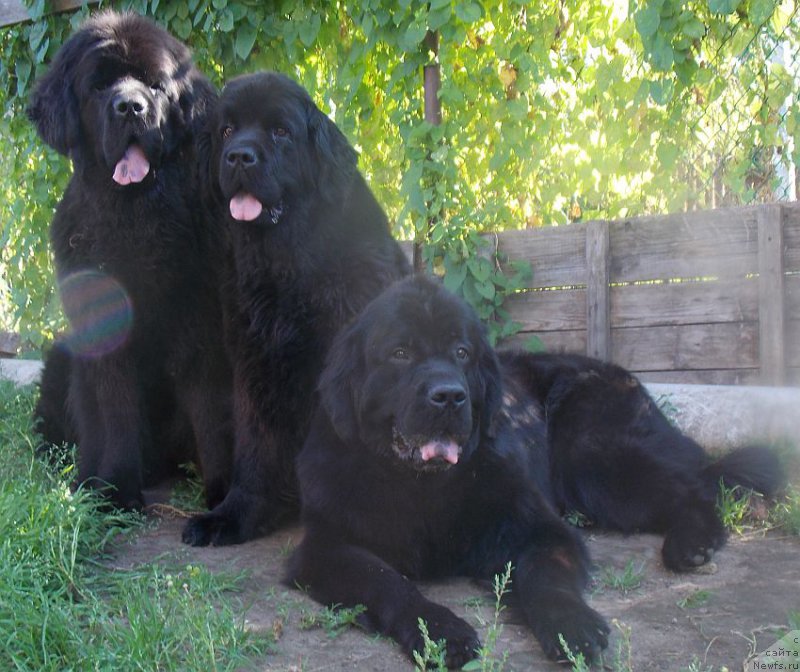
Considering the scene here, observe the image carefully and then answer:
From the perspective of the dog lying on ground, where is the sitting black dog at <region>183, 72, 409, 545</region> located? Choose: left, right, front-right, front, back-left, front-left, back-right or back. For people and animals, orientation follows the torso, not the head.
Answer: right

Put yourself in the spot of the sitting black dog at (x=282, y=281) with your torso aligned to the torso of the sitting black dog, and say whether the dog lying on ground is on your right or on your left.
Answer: on your left

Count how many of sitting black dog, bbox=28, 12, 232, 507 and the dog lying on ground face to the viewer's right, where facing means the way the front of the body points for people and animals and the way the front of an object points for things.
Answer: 0

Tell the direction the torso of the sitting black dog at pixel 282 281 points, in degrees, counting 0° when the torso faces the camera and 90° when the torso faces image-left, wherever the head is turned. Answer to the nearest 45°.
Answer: approximately 45°

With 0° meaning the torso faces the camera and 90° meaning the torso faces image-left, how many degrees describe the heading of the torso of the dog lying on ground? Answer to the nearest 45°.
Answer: approximately 45°

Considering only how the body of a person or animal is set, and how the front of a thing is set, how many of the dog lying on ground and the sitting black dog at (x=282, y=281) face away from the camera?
0

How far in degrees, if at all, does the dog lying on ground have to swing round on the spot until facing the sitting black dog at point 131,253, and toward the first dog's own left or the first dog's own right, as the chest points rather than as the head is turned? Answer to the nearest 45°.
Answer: approximately 90° to the first dog's own right

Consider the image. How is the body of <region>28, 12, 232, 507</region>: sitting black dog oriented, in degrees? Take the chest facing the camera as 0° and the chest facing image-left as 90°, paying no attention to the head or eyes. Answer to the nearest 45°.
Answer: approximately 0°

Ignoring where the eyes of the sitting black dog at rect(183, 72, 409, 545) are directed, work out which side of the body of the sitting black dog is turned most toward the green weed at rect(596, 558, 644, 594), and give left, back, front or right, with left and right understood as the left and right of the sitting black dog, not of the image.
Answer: left

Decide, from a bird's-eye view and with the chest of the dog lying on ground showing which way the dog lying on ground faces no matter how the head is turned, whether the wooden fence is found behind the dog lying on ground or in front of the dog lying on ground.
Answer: behind

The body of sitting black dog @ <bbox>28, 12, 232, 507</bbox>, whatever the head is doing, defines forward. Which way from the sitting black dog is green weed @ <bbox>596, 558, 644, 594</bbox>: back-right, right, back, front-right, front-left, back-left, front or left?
front-left

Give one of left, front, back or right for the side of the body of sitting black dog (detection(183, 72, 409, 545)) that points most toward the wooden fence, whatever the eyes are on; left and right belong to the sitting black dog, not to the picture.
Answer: back

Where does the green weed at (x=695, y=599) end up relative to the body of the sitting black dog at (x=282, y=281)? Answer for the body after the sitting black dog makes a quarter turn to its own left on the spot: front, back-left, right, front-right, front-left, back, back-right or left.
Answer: front
